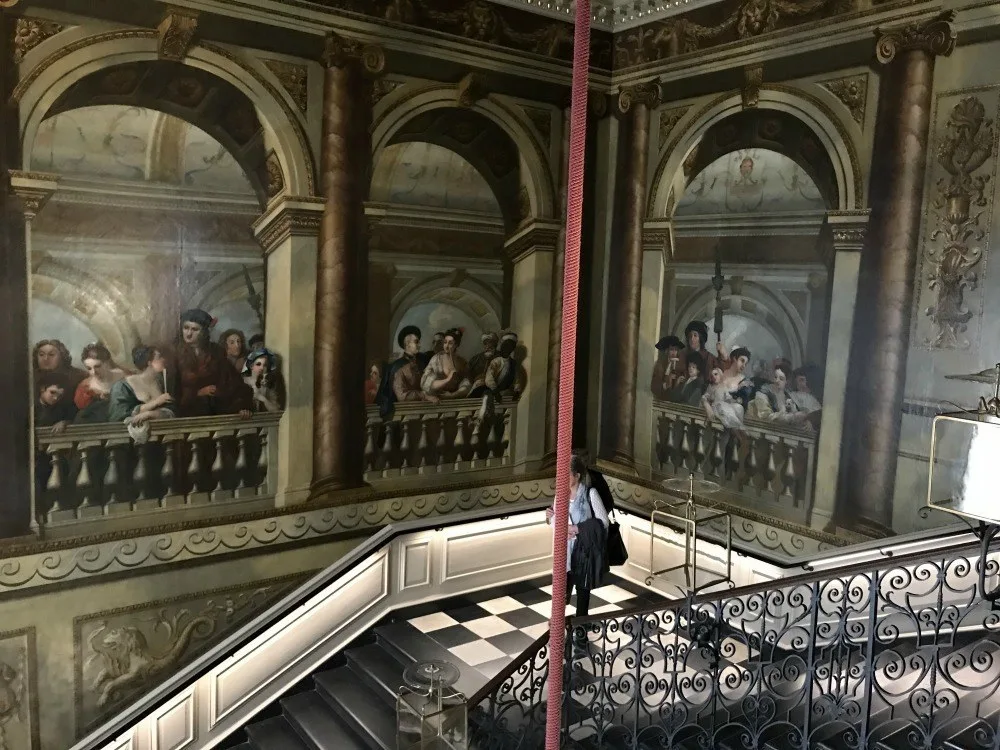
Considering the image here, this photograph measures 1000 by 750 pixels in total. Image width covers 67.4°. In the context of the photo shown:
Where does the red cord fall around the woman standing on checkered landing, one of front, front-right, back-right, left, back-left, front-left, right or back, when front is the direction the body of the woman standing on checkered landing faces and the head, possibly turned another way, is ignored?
front-left

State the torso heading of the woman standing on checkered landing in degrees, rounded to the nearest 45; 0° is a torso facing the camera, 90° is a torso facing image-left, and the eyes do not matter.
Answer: approximately 45°

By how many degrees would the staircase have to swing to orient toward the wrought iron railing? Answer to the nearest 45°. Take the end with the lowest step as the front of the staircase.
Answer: approximately 90° to its left

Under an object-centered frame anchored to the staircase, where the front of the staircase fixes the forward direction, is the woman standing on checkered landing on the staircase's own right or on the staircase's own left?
on the staircase's own left

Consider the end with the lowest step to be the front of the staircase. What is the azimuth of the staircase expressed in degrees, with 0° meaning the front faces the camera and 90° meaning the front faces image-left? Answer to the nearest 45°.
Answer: approximately 45°

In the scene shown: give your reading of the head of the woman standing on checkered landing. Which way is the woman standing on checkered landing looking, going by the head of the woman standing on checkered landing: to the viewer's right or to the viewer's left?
to the viewer's left
